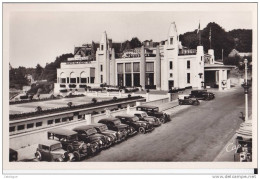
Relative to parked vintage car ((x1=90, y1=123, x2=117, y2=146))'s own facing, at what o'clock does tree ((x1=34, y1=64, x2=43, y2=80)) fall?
The tree is roughly at 7 o'clock from the parked vintage car.
